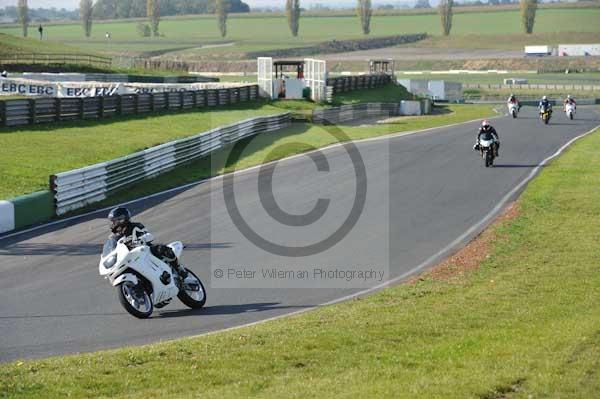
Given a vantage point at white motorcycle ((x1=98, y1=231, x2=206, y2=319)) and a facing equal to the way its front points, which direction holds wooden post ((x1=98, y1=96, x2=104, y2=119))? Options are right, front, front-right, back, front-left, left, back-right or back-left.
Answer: back-right

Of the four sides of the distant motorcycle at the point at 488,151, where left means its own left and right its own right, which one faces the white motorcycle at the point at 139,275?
front

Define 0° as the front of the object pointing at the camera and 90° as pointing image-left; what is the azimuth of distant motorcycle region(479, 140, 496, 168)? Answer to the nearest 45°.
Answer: approximately 0°

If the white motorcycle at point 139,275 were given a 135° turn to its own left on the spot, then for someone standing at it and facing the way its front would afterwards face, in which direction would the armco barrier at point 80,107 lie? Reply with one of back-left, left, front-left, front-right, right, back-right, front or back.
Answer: left

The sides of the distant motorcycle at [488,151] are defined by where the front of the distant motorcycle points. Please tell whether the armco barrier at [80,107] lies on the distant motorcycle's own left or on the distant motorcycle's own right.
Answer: on the distant motorcycle's own right

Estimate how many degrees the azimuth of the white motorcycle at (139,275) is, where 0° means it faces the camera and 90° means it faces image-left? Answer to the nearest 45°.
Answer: approximately 45°

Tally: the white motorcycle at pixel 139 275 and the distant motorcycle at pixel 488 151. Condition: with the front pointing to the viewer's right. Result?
0

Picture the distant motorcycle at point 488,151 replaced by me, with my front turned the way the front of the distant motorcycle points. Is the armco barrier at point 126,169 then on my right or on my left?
on my right

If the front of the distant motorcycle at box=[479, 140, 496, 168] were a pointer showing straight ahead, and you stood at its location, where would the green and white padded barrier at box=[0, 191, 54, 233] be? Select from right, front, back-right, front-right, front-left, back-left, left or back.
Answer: front-right

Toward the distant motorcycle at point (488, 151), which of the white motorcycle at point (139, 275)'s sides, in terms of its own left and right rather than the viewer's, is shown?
back
